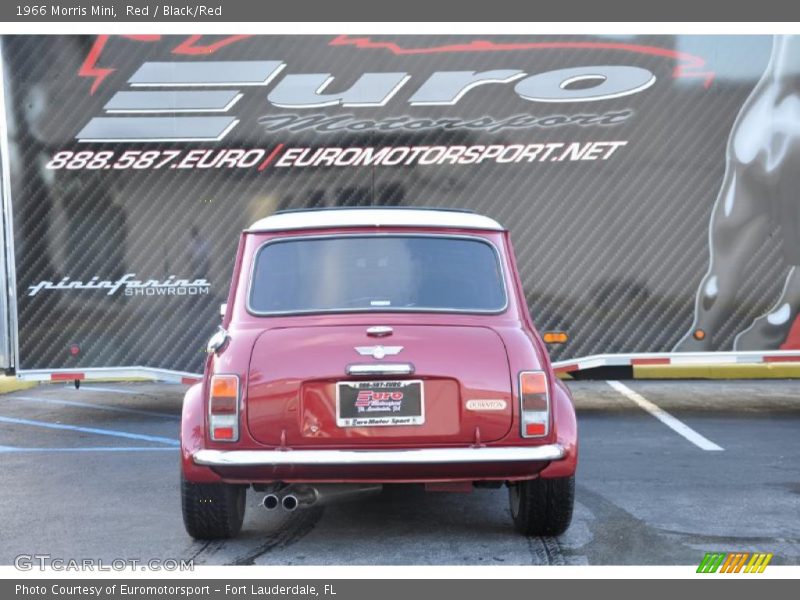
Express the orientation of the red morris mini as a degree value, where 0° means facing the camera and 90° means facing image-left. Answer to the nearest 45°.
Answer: approximately 180°
